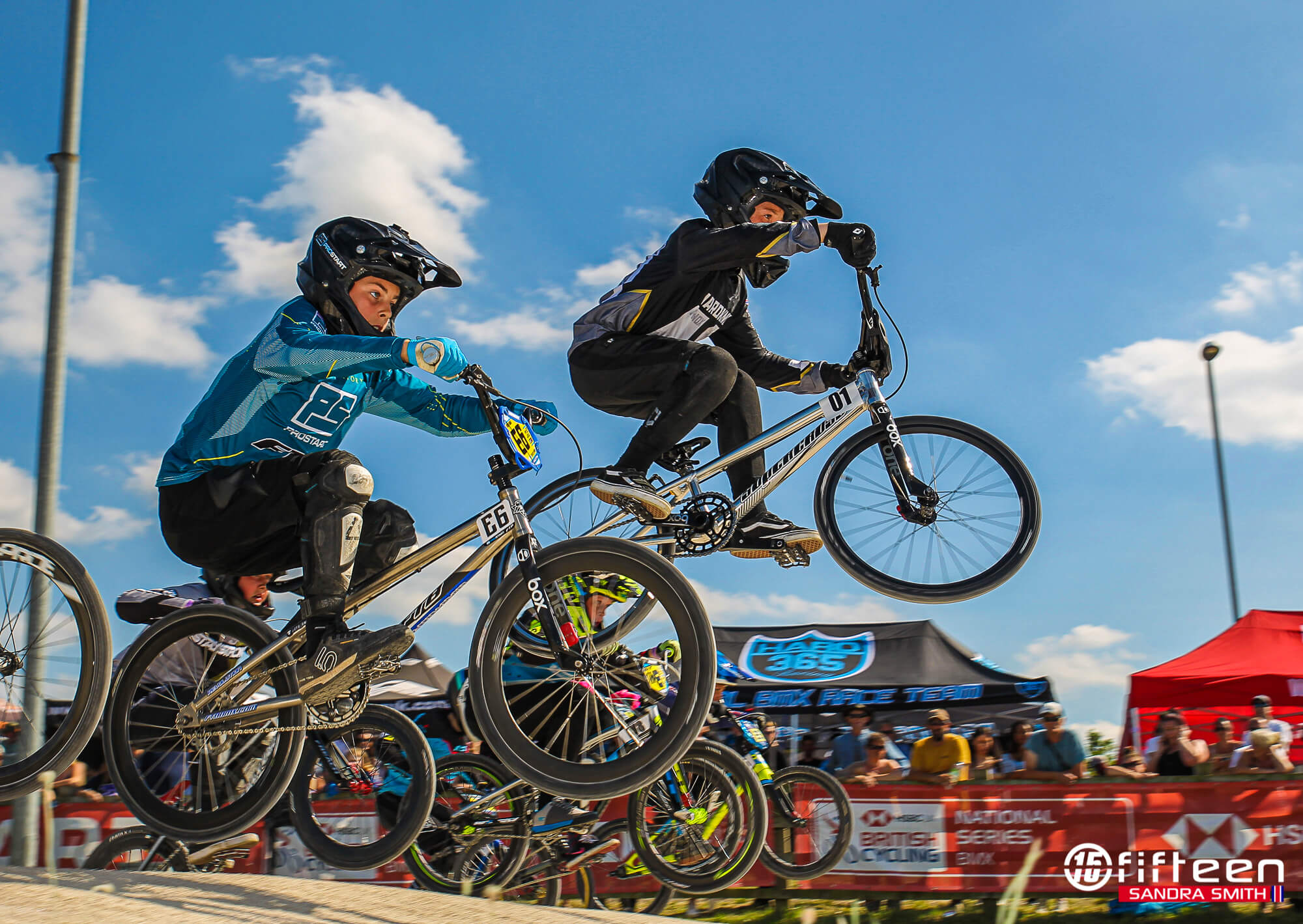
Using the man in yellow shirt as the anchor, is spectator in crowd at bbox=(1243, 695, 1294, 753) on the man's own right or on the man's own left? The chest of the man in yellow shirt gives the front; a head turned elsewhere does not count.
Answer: on the man's own left

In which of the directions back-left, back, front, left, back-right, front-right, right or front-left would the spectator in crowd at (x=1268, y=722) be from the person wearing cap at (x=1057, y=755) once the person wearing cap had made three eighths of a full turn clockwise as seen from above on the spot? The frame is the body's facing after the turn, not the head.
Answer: right

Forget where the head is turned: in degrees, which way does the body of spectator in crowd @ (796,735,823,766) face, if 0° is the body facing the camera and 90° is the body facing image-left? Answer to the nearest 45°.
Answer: approximately 0°

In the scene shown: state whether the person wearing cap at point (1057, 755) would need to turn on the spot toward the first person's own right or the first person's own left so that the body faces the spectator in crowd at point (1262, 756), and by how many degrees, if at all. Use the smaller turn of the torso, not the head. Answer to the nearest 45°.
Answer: approximately 90° to the first person's own left

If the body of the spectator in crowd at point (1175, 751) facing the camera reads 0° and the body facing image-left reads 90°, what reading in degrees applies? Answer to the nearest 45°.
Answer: approximately 0°

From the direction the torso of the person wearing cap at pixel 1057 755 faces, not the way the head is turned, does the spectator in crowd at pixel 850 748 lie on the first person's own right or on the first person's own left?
on the first person's own right

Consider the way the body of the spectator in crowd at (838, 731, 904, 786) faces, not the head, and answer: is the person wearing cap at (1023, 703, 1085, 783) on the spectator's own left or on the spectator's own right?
on the spectator's own left

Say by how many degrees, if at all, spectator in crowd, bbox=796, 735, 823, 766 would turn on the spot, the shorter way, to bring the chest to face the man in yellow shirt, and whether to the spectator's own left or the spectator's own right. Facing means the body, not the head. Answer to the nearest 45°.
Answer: approximately 45° to the spectator's own left

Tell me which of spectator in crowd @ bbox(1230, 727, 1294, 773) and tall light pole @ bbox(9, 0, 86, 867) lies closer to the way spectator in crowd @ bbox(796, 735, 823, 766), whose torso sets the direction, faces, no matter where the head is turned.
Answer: the tall light pole

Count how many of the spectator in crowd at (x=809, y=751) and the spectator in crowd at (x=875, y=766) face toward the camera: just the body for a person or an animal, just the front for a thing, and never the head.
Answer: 2
